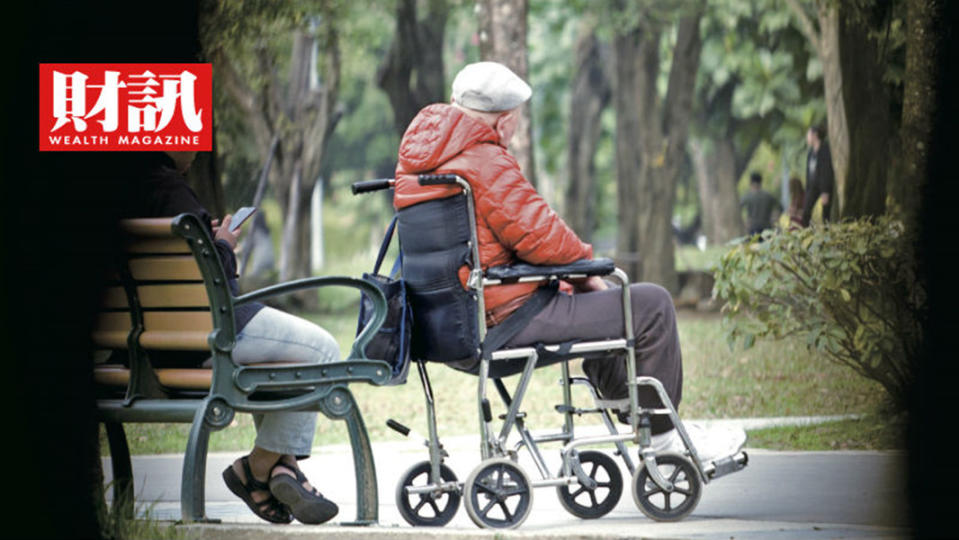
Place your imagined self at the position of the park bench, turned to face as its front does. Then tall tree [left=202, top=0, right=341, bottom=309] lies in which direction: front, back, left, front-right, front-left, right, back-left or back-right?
front-left

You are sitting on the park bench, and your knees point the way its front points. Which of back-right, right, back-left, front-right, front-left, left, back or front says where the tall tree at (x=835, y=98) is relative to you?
front

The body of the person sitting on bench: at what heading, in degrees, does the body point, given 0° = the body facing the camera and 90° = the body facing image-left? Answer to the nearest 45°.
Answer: approximately 270°

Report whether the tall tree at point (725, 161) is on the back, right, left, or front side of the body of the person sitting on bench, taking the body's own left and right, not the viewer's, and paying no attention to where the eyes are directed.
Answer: left

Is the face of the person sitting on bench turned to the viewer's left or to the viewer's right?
to the viewer's right

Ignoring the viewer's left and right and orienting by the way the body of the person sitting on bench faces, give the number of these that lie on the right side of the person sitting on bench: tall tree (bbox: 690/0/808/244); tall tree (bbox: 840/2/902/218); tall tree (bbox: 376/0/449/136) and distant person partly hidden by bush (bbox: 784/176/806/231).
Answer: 0

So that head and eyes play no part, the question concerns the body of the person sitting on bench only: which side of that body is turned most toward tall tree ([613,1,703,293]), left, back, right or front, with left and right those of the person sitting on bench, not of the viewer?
left

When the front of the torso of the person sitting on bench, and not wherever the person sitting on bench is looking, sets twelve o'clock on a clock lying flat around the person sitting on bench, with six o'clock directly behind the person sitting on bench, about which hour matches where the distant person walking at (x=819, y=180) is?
The distant person walking is roughly at 10 o'clock from the person sitting on bench.

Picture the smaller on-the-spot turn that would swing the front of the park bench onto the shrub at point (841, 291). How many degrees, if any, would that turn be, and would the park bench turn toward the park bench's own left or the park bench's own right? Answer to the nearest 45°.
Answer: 0° — it already faces it

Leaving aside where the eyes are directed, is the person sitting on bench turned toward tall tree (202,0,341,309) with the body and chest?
no

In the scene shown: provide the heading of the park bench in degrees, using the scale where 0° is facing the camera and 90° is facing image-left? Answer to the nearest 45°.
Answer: approximately 225°
